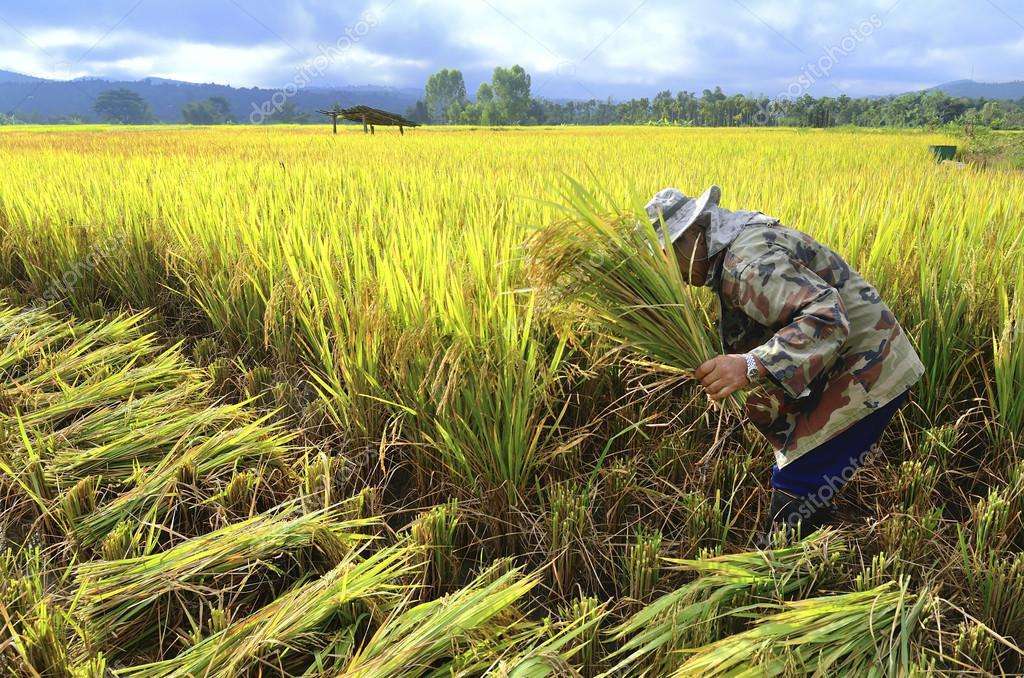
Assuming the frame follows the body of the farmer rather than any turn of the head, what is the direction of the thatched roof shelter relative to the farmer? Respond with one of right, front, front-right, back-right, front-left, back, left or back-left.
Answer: front-right

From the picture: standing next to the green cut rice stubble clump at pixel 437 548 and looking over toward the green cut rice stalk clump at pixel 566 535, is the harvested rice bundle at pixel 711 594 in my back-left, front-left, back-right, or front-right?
front-right

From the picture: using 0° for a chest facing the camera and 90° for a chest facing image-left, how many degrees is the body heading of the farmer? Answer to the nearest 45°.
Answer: approximately 90°

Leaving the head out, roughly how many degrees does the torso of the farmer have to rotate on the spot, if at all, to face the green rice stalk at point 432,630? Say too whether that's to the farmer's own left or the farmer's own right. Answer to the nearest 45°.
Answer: approximately 45° to the farmer's own left

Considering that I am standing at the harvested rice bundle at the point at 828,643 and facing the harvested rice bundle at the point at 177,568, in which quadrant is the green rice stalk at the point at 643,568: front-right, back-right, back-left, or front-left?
front-right

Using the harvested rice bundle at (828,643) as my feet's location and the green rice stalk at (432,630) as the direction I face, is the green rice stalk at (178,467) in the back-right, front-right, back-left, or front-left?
front-right

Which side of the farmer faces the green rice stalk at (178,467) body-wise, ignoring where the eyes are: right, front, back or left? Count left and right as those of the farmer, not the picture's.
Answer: front

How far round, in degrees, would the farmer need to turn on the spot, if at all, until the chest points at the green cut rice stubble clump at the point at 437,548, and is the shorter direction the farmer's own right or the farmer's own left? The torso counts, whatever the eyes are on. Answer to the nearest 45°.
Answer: approximately 45° to the farmer's own left

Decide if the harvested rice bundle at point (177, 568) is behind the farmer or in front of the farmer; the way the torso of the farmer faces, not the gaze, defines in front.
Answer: in front
